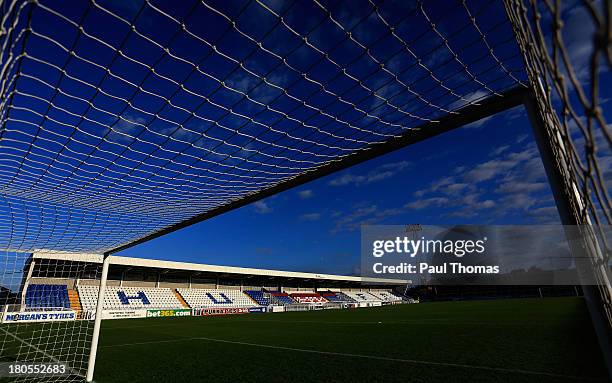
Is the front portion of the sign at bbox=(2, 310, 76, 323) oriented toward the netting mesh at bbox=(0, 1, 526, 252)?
yes

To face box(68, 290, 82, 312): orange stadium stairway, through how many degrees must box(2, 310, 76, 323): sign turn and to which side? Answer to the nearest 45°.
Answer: approximately 180°

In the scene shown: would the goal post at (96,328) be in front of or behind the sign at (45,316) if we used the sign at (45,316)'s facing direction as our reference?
in front

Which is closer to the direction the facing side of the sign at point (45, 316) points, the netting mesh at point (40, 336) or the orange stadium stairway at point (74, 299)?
the netting mesh

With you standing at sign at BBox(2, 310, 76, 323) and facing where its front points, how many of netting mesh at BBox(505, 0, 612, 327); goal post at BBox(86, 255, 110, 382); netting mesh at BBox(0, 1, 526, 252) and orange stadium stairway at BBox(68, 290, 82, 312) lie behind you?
1

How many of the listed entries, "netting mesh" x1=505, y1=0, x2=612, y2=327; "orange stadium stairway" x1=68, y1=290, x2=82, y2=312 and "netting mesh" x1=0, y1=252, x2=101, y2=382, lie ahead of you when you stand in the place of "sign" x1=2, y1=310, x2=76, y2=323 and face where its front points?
2

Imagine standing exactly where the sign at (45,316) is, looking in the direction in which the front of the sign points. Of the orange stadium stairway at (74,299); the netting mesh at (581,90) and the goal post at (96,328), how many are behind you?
1

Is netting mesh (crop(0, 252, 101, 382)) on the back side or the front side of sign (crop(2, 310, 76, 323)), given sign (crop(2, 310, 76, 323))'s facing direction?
on the front side

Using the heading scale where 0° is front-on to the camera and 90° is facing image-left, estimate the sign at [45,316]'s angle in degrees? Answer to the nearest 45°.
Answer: approximately 0°

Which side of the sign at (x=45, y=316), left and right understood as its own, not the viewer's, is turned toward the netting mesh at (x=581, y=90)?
front

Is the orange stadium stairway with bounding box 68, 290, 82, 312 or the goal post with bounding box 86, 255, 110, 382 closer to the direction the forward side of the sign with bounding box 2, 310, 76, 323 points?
the goal post

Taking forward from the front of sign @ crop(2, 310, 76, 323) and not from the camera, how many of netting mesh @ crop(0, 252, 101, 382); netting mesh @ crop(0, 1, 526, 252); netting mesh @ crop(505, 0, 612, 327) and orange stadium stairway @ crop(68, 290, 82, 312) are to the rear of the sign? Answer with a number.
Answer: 1
